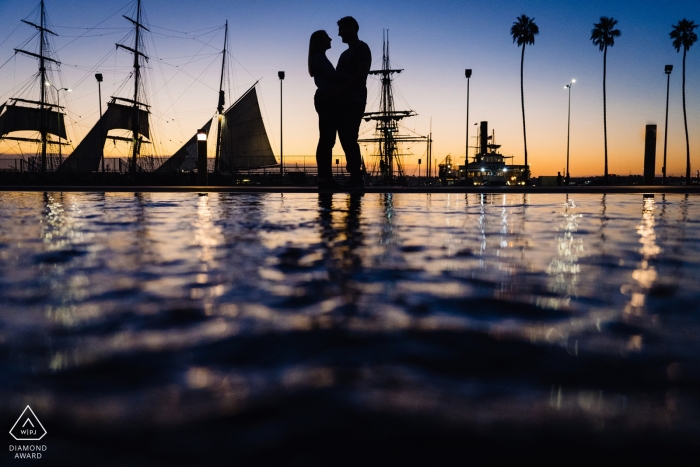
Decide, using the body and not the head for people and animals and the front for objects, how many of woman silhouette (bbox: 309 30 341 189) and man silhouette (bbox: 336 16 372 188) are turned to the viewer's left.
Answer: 1

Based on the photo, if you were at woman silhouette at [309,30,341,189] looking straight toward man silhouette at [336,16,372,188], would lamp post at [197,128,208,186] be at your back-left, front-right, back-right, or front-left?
back-left

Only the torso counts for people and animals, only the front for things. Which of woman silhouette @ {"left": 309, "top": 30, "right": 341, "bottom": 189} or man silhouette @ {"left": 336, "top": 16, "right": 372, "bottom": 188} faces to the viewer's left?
the man silhouette

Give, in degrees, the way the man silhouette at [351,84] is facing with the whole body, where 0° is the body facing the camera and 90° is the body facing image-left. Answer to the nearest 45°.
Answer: approximately 90°

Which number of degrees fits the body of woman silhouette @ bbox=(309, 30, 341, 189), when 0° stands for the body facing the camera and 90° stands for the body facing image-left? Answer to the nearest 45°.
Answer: approximately 270°

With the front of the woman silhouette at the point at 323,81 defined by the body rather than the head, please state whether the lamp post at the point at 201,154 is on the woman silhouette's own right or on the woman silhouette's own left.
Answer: on the woman silhouette's own left

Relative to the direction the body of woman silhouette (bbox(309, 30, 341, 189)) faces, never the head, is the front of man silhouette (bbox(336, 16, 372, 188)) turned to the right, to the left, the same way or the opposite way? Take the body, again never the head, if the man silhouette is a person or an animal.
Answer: the opposite way
